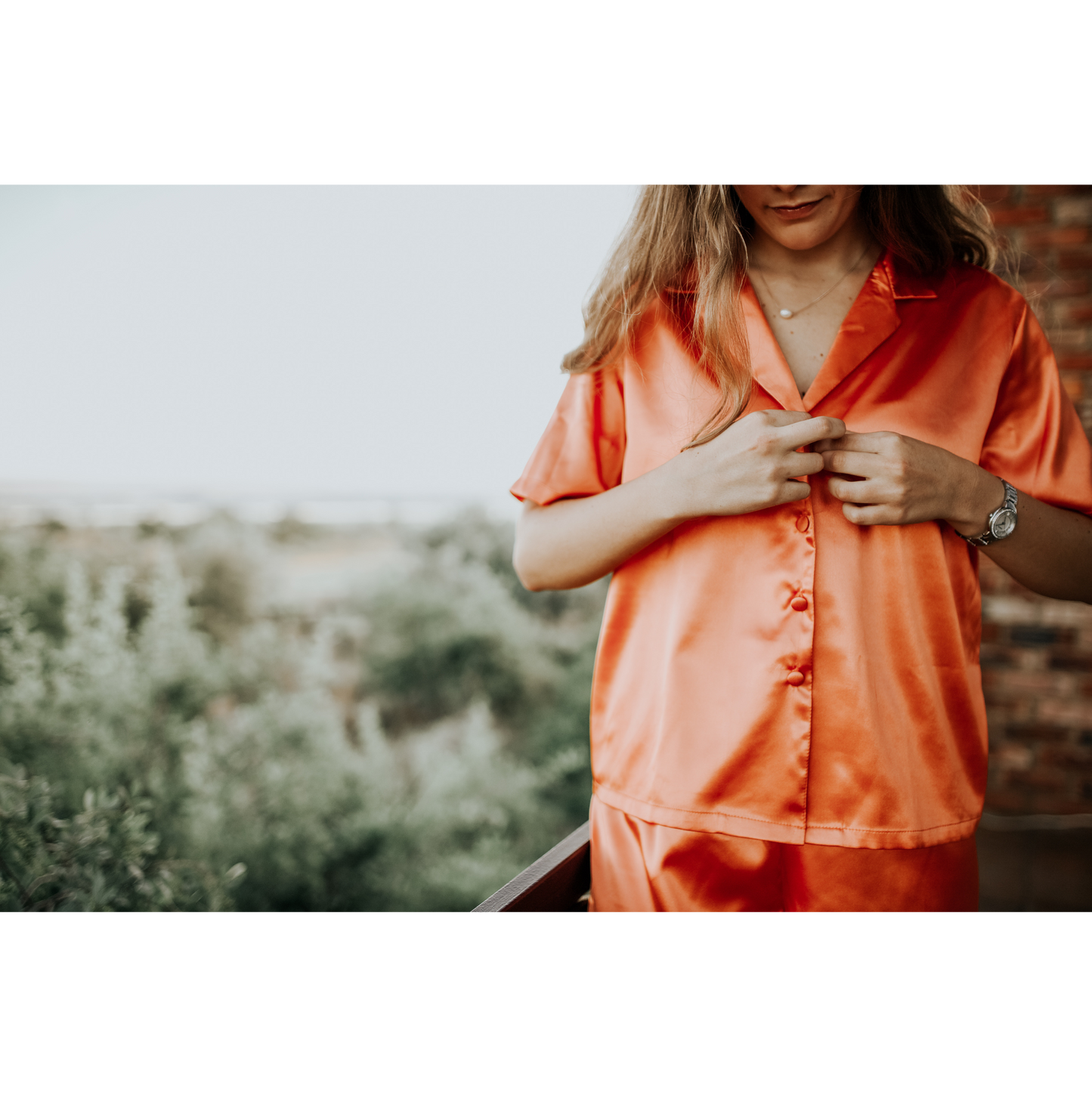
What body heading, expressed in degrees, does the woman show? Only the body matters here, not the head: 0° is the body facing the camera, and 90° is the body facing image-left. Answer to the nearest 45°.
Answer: approximately 0°
